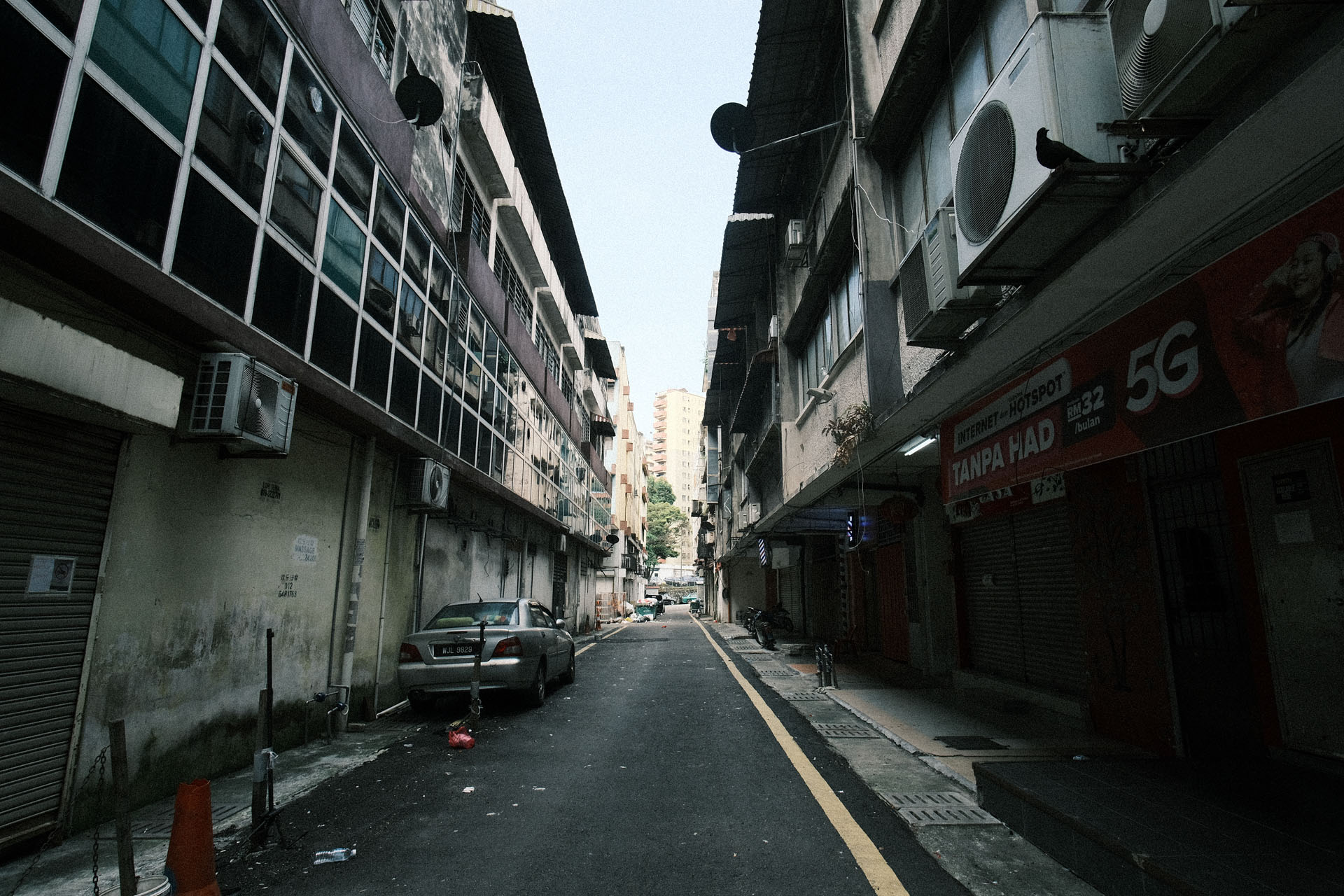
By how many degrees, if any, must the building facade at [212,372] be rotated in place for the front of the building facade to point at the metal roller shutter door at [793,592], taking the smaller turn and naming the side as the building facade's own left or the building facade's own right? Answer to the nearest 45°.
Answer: approximately 90° to the building facade's own left

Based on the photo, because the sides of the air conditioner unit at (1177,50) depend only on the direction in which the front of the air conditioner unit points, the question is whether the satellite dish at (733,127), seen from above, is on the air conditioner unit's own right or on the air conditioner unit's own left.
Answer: on the air conditioner unit's own right

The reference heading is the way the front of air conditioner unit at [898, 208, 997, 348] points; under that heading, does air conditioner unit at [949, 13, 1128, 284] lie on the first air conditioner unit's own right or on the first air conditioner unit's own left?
on the first air conditioner unit's own left

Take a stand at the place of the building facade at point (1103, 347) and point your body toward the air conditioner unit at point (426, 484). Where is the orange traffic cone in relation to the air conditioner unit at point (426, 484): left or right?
left

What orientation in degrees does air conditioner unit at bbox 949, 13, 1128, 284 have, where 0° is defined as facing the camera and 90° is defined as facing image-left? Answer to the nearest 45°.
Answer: approximately 45°

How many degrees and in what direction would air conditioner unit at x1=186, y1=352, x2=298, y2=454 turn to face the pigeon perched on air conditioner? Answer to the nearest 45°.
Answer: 0° — it already faces it

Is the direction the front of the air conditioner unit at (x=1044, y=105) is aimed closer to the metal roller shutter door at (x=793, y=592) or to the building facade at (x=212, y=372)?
the building facade

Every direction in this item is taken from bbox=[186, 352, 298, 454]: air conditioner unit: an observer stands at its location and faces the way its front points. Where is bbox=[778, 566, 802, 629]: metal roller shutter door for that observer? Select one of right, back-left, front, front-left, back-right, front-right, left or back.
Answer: left
